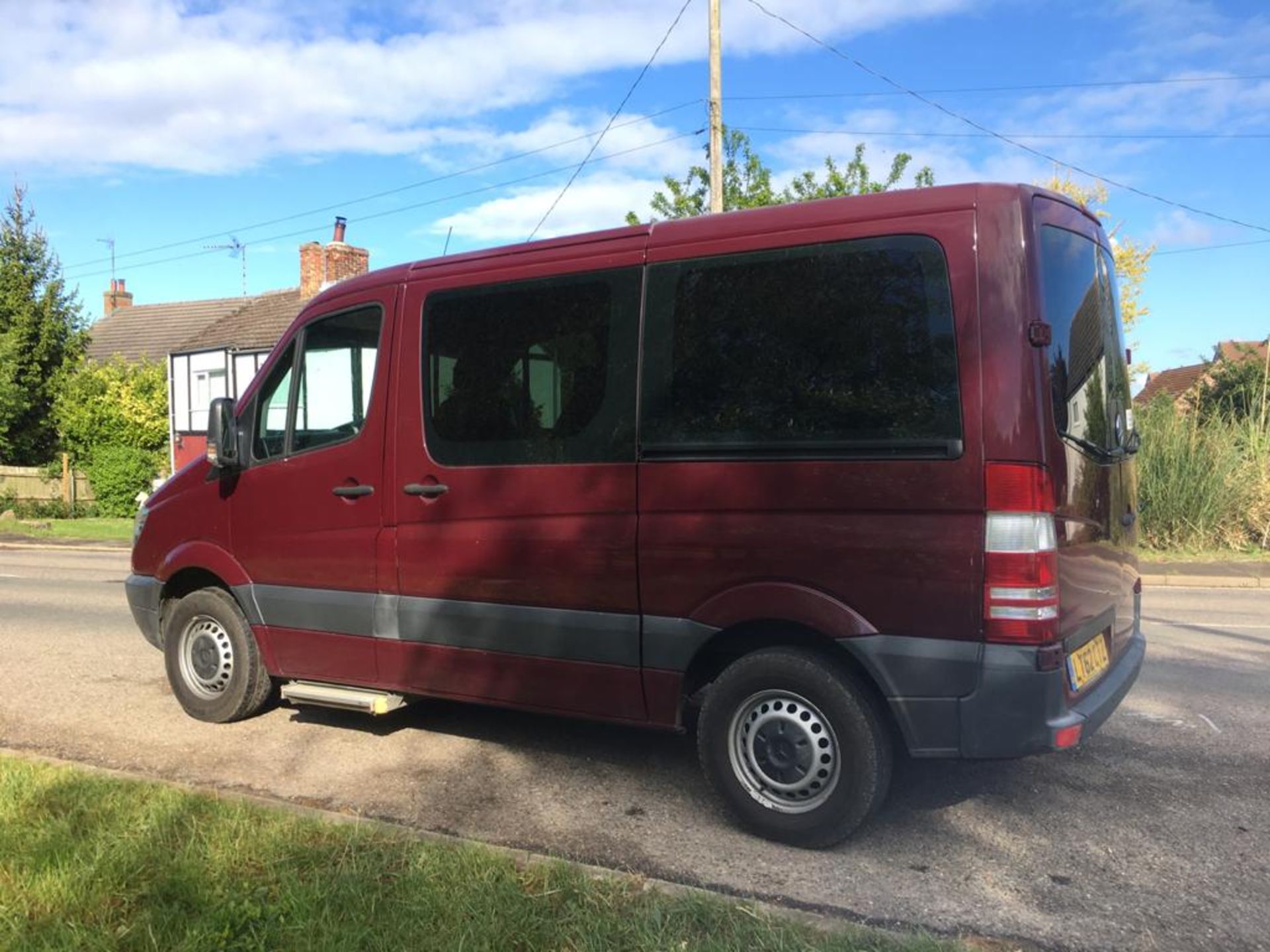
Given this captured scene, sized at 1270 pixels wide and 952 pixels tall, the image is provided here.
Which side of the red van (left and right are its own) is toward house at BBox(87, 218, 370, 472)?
front

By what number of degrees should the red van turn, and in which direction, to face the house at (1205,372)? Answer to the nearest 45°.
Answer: approximately 90° to its right

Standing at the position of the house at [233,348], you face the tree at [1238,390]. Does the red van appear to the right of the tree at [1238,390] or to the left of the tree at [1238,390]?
right

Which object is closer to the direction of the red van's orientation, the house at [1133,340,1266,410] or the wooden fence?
the wooden fence

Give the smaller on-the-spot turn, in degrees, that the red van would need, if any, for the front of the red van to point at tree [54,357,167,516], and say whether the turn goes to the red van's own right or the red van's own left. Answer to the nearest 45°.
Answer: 0° — it already faces it

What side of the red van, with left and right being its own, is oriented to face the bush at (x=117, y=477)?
front

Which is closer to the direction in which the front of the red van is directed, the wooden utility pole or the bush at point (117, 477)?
the bush

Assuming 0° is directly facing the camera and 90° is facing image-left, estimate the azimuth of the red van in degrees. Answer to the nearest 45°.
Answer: approximately 135°
